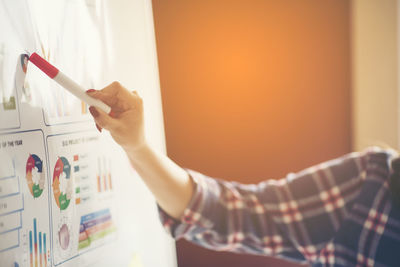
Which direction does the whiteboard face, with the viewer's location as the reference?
facing the viewer and to the right of the viewer
